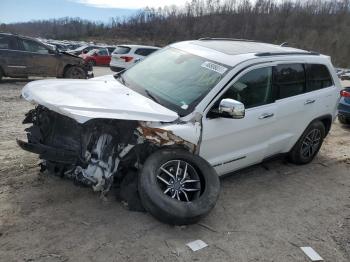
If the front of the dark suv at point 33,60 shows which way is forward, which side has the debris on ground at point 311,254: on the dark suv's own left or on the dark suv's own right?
on the dark suv's own right

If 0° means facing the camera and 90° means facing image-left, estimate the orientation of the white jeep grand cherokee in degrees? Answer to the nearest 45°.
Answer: approximately 45°

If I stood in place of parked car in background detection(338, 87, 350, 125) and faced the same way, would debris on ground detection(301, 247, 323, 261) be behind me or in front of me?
behind

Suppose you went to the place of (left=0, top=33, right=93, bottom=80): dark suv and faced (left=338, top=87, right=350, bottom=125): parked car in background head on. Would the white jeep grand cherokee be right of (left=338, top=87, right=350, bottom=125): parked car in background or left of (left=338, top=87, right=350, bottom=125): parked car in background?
right

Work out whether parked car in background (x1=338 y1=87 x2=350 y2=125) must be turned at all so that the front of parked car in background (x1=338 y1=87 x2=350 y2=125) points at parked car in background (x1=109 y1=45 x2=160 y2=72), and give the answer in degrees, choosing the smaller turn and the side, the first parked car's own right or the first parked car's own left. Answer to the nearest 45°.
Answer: approximately 90° to the first parked car's own left

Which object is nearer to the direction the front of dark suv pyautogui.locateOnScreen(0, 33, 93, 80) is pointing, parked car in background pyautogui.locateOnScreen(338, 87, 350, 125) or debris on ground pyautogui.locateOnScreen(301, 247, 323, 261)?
the parked car in background

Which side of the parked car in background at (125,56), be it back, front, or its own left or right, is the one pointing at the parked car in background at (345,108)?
right

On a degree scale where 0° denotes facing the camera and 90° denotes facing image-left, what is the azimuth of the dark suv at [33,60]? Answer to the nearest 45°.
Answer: approximately 270°

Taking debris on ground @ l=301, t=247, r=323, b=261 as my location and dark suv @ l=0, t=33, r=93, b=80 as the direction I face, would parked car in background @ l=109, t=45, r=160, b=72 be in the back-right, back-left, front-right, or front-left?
front-right

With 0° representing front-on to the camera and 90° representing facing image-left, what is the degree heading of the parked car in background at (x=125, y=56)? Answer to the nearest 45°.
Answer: approximately 225°

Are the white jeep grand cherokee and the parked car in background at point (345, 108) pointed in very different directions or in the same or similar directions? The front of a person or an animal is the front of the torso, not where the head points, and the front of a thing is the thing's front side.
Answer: very different directions

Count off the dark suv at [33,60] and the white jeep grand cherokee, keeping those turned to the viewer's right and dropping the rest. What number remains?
1

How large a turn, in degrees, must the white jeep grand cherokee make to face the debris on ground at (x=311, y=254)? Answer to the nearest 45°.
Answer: approximately 90° to its left
